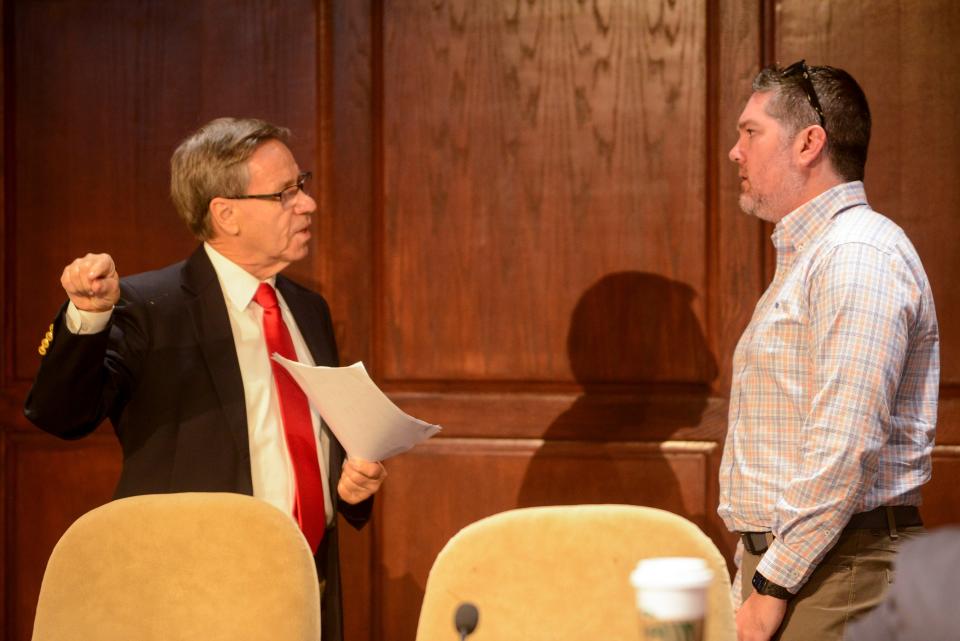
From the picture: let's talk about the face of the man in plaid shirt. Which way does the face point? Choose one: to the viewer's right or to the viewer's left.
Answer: to the viewer's left

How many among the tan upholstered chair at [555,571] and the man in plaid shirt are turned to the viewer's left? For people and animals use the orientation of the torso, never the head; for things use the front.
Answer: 1

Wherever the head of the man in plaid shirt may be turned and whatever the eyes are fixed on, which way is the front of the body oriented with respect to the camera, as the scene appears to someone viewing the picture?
to the viewer's left

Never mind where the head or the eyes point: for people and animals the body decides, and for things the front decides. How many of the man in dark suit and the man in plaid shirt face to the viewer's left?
1

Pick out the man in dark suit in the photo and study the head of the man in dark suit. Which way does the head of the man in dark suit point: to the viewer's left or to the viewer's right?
to the viewer's right

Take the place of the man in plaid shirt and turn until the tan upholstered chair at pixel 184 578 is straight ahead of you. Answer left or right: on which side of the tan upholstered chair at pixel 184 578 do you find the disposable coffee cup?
left

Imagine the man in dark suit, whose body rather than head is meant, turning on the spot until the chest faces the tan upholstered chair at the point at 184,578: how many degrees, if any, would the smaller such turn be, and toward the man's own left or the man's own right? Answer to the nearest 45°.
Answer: approximately 45° to the man's own right

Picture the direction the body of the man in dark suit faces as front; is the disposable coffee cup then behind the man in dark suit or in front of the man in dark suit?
in front
